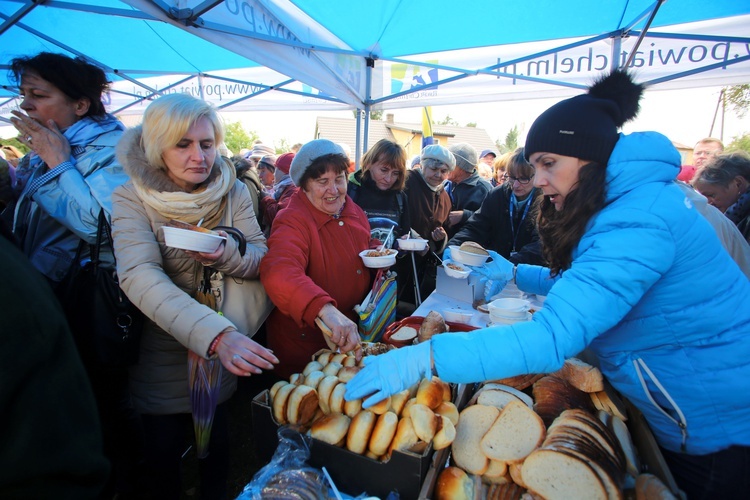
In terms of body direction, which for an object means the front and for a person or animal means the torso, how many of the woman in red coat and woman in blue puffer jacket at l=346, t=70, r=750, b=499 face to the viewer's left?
1

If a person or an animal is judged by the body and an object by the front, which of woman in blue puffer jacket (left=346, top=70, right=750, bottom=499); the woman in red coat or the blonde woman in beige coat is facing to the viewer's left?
the woman in blue puffer jacket

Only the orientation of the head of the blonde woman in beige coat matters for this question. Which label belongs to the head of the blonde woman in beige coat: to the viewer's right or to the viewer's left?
to the viewer's right

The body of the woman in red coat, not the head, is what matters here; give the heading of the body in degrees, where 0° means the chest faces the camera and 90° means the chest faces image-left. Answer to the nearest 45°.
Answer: approximately 315°

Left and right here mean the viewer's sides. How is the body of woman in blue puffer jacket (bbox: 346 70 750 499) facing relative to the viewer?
facing to the left of the viewer

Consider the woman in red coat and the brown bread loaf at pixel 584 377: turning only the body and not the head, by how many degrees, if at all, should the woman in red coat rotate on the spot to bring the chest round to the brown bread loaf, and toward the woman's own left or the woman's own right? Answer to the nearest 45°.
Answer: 0° — they already face it

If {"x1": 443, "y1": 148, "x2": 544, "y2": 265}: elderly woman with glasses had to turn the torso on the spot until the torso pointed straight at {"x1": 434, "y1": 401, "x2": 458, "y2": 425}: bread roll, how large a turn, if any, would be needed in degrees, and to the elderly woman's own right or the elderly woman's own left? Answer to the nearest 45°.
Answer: approximately 45° to the elderly woman's own left
